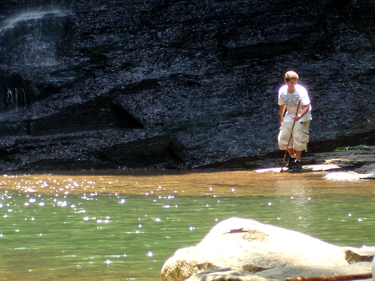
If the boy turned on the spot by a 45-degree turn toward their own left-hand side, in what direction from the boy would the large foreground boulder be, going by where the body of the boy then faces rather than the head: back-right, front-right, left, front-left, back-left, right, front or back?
front

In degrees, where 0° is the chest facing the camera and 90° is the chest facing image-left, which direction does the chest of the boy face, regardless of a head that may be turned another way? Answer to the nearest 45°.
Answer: approximately 45°
